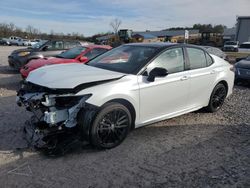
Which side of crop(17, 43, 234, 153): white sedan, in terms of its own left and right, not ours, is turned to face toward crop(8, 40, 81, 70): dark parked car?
right

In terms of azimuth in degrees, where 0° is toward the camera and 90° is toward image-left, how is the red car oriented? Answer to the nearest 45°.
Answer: approximately 45°

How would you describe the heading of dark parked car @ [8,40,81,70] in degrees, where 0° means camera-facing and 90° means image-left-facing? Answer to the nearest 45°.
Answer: approximately 45°

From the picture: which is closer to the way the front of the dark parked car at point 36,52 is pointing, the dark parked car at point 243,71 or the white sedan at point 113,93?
the white sedan

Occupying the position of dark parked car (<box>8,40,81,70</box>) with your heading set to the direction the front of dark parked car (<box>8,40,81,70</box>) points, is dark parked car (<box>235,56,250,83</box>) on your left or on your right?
on your left

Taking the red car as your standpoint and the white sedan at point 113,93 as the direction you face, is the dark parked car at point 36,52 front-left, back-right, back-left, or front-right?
back-right

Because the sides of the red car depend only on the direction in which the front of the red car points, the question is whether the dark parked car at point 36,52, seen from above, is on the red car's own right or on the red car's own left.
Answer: on the red car's own right

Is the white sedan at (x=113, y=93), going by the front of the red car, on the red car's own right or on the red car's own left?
on the red car's own left
